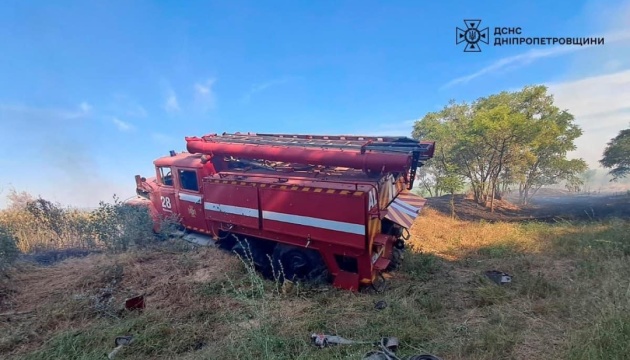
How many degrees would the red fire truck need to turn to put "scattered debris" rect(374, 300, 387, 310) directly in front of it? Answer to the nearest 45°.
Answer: approximately 180°

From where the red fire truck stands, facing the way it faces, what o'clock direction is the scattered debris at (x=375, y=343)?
The scattered debris is roughly at 7 o'clock from the red fire truck.

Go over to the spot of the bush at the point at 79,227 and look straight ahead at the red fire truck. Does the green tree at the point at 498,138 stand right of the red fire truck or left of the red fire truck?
left

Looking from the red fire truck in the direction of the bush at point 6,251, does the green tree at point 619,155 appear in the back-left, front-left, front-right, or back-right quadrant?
back-right

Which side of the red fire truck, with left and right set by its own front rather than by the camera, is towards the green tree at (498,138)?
right

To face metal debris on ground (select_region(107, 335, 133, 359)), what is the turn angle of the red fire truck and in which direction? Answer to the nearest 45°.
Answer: approximately 90° to its left

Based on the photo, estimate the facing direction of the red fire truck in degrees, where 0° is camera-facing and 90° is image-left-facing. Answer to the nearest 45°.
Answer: approximately 135°

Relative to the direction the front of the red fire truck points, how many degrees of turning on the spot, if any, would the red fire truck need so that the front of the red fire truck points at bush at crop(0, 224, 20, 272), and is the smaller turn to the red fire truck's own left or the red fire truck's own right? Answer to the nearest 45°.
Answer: approximately 45° to the red fire truck's own left
